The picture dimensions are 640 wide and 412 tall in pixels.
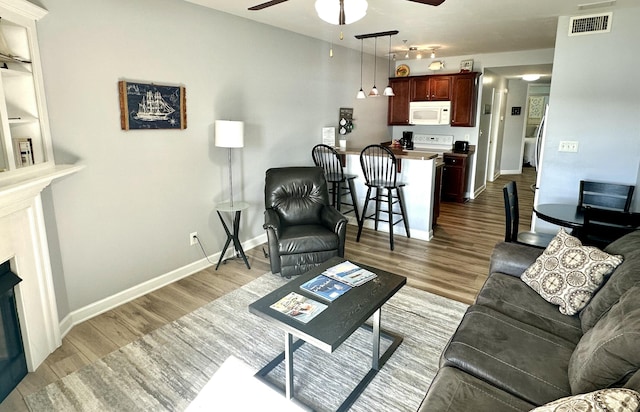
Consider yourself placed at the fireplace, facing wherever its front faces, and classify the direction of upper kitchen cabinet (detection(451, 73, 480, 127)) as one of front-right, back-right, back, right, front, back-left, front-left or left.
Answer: front-left

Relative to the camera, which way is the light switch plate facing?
toward the camera

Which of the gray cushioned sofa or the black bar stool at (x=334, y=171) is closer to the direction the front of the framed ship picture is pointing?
the gray cushioned sofa

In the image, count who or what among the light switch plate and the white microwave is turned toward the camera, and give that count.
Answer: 2

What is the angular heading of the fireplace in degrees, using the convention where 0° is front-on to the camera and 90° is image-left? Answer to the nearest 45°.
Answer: approximately 315°

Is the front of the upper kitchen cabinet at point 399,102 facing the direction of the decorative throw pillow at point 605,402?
yes

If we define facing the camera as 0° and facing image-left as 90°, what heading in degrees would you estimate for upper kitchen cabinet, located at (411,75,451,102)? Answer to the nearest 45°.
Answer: approximately 0°

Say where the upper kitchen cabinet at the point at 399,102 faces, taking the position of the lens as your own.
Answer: facing the viewer

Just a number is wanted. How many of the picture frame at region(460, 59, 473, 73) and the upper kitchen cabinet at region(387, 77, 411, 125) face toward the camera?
2

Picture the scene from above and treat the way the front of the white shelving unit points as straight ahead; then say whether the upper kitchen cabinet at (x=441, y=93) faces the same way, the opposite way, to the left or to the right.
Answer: to the right

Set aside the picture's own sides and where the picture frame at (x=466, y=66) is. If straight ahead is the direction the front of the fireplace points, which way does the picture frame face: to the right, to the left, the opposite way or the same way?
to the right

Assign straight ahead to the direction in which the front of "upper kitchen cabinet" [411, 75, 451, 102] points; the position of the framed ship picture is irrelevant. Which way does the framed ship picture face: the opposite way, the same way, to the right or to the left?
to the left

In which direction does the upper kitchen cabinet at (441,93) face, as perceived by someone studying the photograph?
facing the viewer

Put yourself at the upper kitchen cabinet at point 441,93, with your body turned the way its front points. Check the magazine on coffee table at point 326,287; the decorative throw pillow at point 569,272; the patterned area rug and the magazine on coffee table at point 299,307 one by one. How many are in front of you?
4

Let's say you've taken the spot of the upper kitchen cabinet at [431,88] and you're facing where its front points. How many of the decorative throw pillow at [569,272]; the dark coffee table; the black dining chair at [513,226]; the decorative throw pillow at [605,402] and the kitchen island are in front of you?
5

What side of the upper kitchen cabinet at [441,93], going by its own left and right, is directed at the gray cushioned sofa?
front
